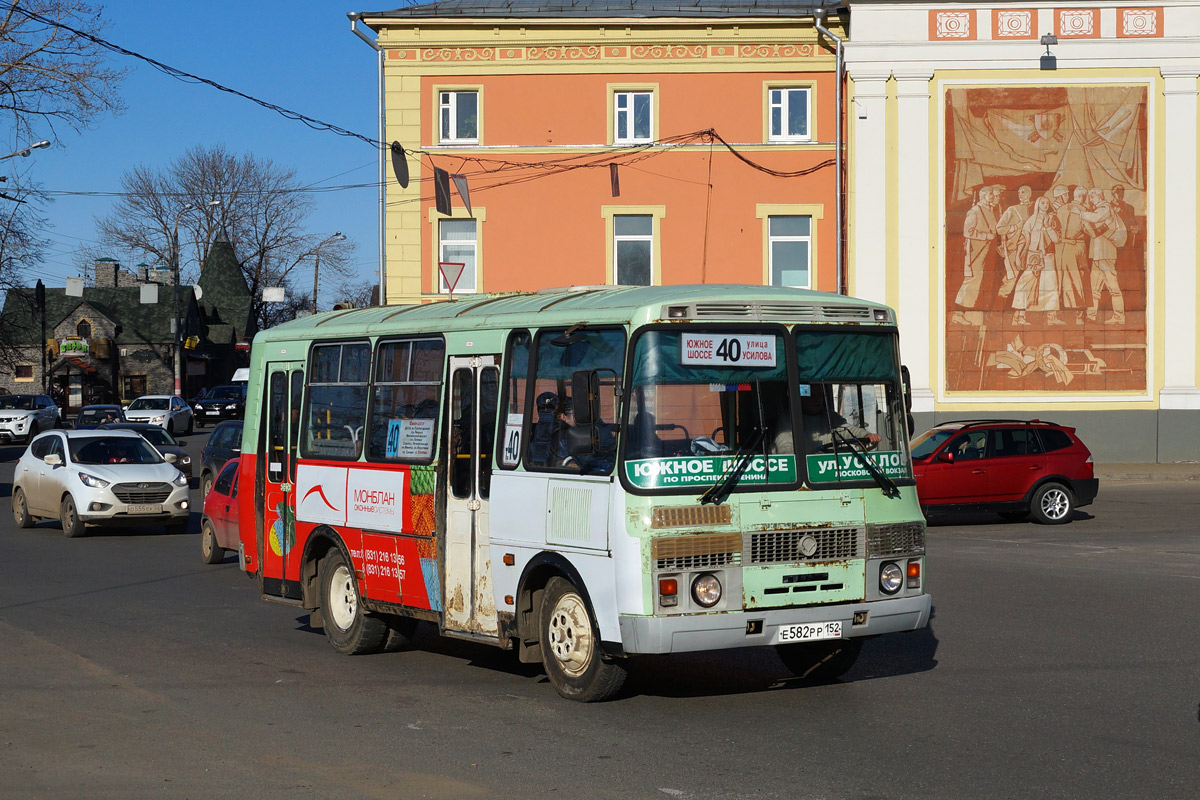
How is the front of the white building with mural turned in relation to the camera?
facing the viewer

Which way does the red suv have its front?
to the viewer's left

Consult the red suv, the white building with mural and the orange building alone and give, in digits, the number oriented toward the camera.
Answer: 2

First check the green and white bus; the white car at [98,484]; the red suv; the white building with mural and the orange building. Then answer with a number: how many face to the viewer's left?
1

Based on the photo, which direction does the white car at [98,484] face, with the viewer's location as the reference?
facing the viewer and to the right of the viewer

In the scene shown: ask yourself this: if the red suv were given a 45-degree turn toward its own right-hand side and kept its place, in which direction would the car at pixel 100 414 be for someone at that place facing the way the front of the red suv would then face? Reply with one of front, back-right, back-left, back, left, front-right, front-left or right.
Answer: front

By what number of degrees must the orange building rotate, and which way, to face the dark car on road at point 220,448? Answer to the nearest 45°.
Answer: approximately 45° to its right

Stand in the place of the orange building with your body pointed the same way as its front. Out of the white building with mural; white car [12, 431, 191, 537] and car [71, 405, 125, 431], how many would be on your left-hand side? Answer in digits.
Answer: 1

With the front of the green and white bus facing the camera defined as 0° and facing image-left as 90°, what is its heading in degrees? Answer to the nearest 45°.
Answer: approximately 315°

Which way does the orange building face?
toward the camera

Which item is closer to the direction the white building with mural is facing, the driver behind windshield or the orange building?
the driver behind windshield

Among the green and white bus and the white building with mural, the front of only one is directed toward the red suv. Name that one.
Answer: the white building with mural
